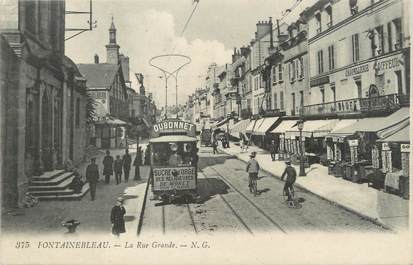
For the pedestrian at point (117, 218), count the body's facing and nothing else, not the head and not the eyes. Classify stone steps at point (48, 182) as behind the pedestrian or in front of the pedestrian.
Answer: behind

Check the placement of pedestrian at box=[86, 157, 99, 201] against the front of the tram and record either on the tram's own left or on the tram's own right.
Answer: on the tram's own right

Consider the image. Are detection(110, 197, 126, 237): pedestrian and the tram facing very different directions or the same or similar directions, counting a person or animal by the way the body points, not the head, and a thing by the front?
same or similar directions

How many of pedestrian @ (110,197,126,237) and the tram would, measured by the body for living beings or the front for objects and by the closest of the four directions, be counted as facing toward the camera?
2

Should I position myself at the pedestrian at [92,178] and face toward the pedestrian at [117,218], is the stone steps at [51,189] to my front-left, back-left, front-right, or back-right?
back-right

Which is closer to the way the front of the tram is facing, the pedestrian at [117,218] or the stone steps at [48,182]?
the pedestrian

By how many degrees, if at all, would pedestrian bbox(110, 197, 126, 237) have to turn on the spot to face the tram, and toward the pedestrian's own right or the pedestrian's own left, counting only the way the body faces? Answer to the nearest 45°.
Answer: approximately 135° to the pedestrian's own left

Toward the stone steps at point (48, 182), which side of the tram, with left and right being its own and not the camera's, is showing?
right

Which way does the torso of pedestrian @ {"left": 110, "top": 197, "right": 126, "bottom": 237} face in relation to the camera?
toward the camera

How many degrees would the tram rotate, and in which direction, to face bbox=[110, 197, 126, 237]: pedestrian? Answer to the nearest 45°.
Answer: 0° — it already faces them

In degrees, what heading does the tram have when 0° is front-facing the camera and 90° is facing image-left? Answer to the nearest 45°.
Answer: approximately 0°
